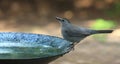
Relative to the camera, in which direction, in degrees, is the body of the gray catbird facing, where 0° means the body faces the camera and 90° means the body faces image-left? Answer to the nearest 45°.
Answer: approximately 90°
